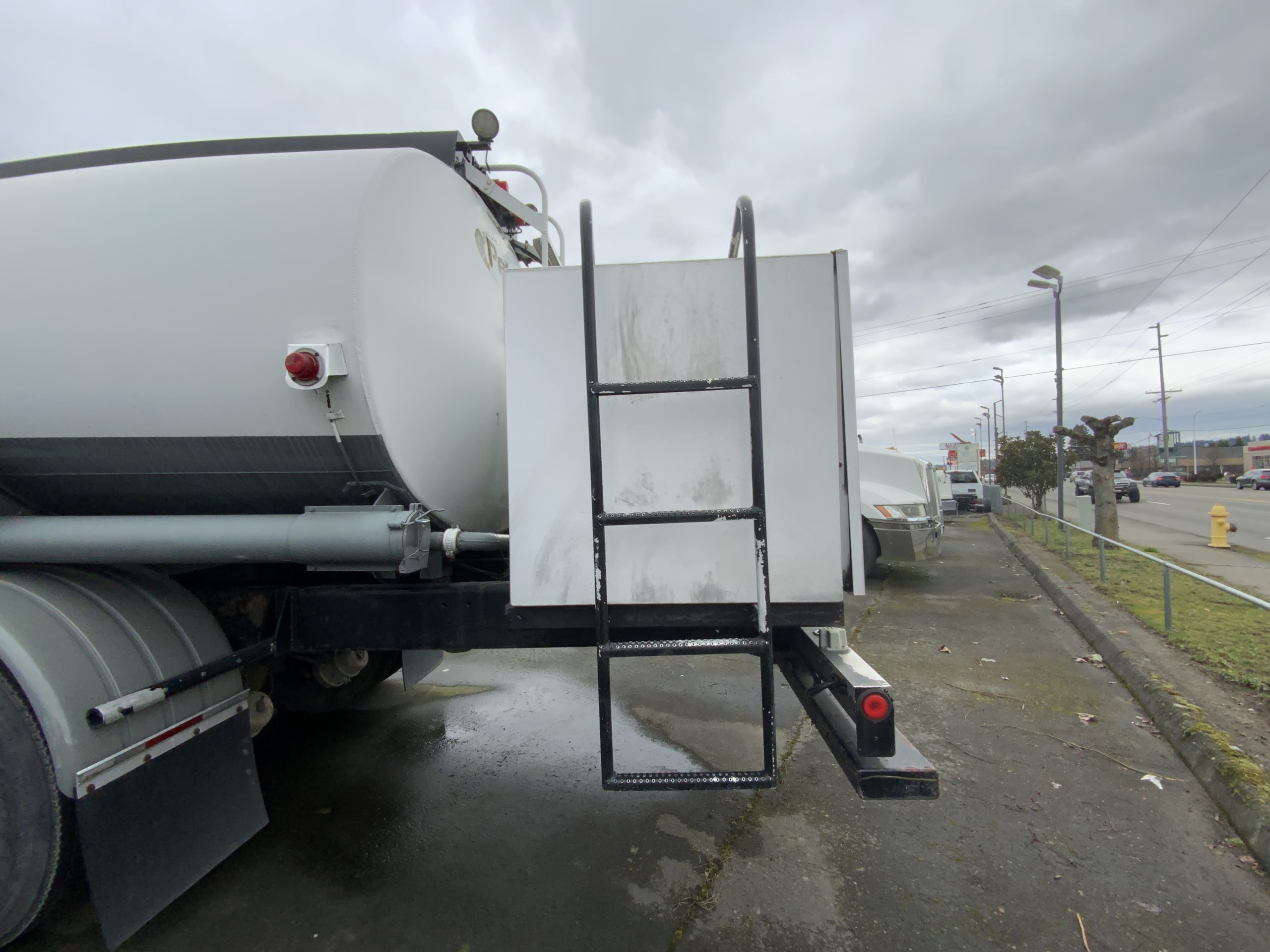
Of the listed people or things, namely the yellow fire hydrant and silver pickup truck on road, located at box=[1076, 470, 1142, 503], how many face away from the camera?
0

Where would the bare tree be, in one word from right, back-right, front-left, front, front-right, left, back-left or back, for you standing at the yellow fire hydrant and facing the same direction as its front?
back-right

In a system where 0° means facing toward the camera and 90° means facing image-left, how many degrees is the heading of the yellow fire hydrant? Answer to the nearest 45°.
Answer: approximately 270°

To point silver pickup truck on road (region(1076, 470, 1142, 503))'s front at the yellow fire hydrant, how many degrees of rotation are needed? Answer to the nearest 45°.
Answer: approximately 45° to its right

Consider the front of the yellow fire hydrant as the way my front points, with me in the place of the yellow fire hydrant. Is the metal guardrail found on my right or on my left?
on my right

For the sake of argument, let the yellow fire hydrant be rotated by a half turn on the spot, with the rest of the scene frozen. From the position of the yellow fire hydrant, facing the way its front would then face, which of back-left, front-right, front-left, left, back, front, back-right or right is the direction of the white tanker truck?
left

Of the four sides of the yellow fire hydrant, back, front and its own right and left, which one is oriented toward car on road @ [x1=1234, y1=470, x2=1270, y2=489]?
left

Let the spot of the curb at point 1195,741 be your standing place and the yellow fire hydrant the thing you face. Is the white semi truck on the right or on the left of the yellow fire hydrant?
left

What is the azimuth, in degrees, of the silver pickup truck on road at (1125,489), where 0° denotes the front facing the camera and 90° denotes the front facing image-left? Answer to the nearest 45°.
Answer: approximately 315°

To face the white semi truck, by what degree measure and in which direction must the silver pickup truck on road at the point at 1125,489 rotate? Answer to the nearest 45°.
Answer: approximately 45° to its right
